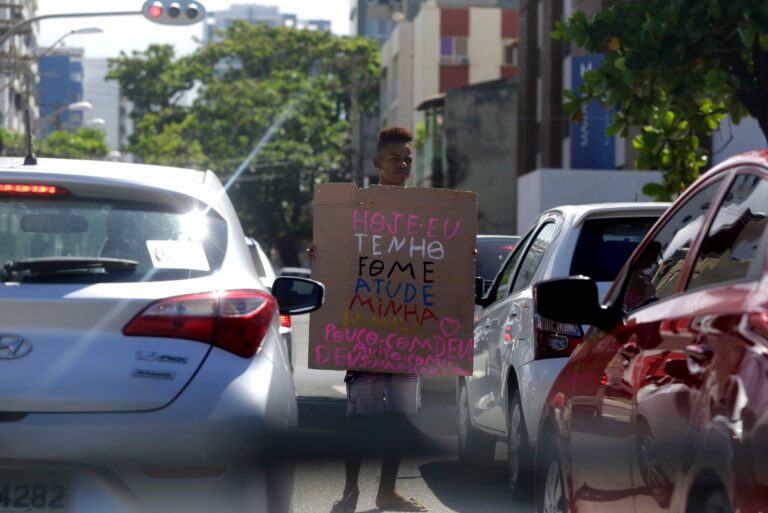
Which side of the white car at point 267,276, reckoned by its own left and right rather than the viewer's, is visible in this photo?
back

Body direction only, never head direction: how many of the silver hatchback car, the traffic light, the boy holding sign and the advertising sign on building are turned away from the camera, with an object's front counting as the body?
1

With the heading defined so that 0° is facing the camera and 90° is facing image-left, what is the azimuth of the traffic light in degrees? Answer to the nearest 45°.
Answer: approximately 0°

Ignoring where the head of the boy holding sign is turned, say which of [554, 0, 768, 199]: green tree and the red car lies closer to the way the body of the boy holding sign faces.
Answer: the red car

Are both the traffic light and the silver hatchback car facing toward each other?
yes

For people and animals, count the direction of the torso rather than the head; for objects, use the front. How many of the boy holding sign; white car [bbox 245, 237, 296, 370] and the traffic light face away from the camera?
1

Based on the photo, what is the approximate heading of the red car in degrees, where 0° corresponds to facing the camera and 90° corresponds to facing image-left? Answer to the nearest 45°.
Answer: approximately 135°

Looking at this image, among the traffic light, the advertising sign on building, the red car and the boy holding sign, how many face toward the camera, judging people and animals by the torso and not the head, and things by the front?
3

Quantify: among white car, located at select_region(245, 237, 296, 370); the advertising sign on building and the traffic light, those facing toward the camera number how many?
2

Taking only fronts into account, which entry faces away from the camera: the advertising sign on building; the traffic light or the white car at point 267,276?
the white car

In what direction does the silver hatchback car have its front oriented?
away from the camera

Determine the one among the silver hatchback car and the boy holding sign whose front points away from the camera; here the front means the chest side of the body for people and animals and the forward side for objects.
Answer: the silver hatchback car

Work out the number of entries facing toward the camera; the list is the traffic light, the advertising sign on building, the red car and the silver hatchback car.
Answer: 2
